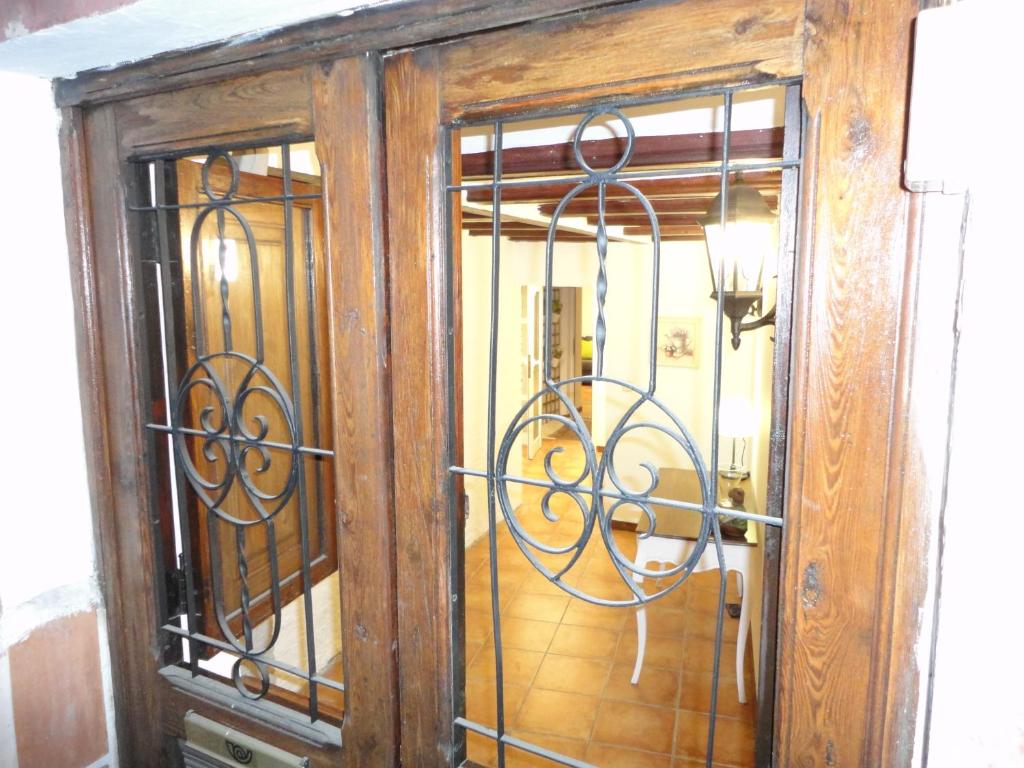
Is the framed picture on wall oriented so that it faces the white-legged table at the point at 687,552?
yes

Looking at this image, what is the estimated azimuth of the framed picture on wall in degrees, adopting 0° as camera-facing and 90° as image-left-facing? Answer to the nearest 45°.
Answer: approximately 0°
